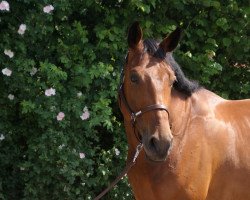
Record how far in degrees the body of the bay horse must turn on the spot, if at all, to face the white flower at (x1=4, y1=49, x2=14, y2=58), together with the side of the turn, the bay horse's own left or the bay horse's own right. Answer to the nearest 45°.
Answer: approximately 45° to the bay horse's own right

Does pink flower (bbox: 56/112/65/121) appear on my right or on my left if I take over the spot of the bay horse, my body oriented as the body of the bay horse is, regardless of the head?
on my right

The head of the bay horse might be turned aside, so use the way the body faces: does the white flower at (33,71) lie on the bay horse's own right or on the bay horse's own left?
on the bay horse's own right

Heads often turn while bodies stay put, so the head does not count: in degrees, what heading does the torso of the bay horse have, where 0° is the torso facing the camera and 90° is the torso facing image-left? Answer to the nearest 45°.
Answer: approximately 45°
